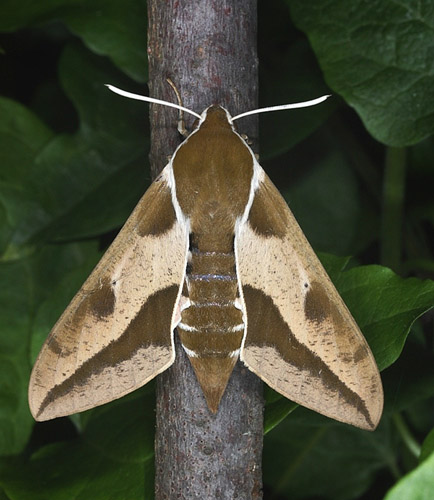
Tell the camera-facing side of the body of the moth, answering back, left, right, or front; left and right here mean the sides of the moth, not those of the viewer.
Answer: back
